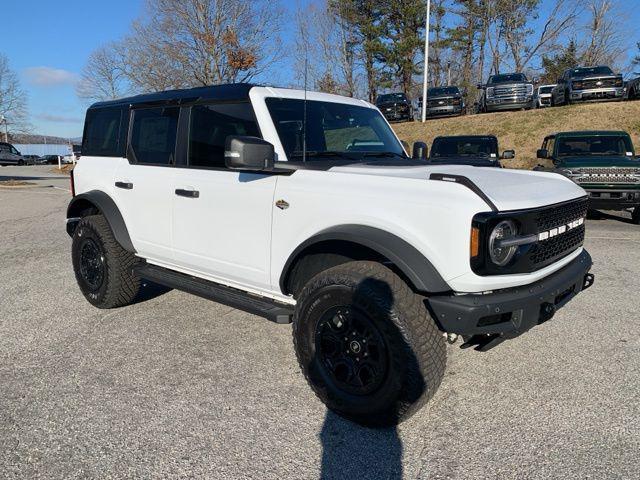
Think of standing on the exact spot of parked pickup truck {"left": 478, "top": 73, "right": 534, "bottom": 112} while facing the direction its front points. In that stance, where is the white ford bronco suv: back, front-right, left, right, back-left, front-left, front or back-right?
front

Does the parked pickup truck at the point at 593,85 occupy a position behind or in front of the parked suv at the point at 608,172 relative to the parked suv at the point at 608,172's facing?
behind

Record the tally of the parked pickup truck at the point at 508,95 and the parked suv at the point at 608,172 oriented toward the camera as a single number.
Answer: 2

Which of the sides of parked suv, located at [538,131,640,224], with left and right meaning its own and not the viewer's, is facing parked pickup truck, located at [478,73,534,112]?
back

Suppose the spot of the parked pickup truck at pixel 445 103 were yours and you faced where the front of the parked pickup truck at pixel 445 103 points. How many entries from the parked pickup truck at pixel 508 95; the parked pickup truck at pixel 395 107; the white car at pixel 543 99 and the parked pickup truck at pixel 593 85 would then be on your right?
1

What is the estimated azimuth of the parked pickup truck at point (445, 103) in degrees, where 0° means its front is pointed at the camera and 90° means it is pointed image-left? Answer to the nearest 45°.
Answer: approximately 0°

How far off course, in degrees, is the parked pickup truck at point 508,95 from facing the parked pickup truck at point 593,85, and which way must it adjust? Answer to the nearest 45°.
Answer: approximately 45° to its left

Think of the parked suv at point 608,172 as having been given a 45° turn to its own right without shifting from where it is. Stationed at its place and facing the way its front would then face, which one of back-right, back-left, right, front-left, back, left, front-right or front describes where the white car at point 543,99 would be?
back-right

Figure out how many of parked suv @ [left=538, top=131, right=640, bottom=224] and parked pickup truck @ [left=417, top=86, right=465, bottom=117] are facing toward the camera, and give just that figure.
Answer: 2

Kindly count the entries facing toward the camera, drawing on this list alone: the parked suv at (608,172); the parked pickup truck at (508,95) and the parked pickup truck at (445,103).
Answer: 3

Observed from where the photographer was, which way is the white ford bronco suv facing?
facing the viewer and to the right of the viewer

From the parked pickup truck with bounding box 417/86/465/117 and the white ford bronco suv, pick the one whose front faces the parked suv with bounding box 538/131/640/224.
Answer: the parked pickup truck with bounding box 417/86/465/117
